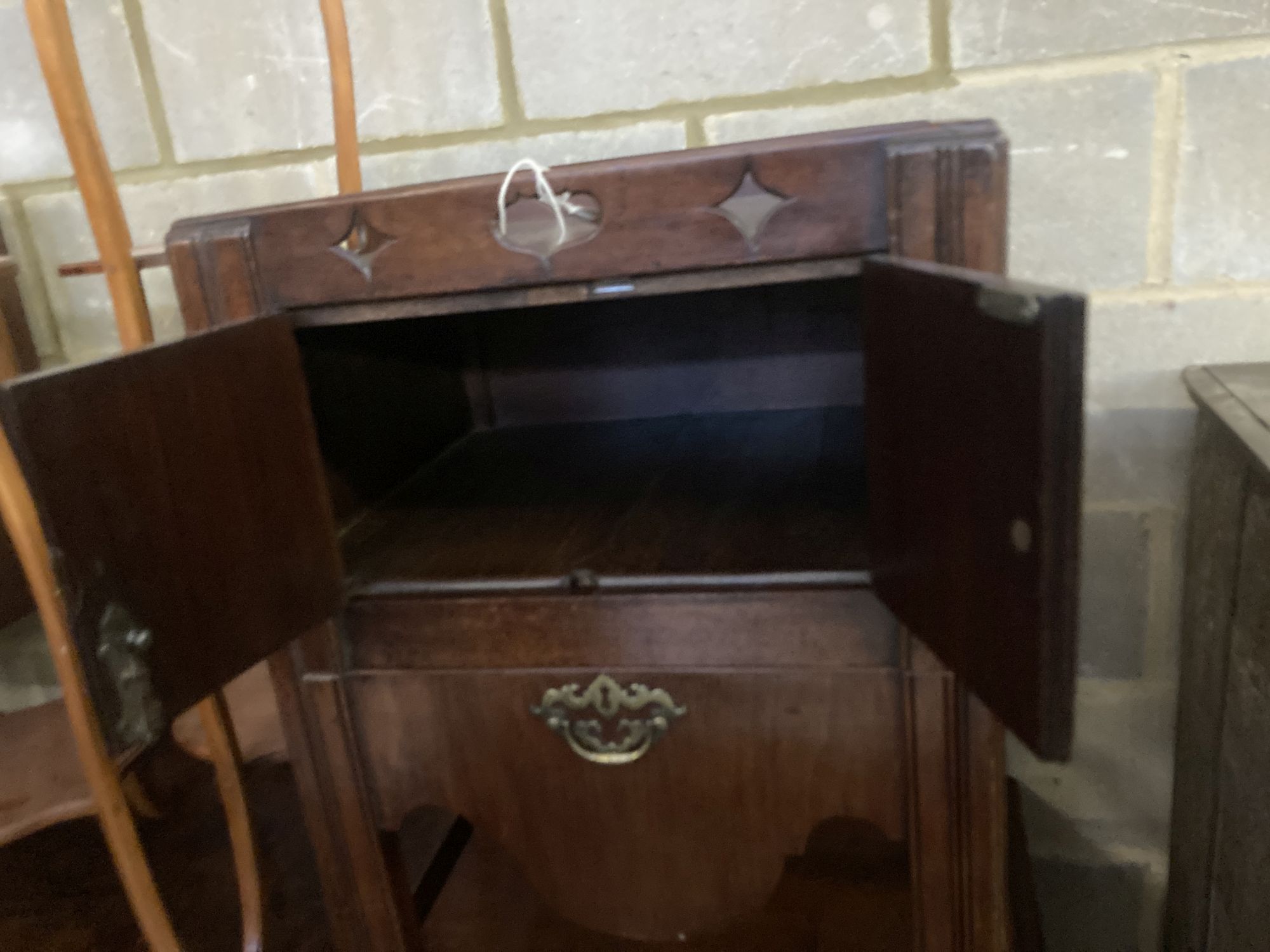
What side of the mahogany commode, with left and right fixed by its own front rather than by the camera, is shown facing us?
front

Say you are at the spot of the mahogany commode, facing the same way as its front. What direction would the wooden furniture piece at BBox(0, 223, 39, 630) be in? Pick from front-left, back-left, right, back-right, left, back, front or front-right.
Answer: back-right
